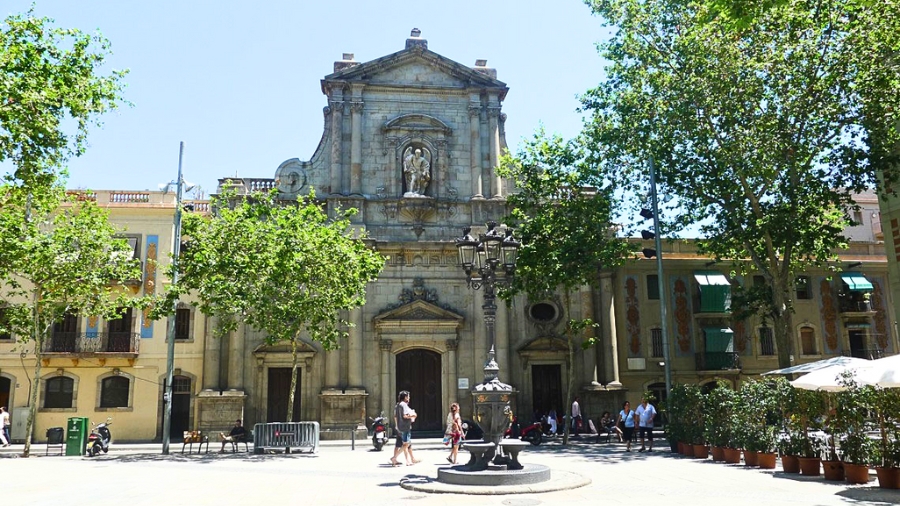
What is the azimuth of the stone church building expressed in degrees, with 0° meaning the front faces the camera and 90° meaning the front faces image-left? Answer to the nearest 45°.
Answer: approximately 0°

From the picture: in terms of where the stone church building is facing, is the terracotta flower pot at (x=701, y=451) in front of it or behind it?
in front

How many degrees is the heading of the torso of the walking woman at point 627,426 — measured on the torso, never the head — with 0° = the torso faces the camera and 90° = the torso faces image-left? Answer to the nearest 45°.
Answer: approximately 0°

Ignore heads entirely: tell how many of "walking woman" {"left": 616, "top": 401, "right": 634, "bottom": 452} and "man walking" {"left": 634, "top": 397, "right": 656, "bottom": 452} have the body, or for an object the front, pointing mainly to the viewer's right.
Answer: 0

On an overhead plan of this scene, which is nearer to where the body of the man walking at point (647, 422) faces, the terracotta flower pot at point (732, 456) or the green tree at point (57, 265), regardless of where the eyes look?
the terracotta flower pot

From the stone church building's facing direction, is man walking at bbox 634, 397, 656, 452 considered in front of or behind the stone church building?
in front

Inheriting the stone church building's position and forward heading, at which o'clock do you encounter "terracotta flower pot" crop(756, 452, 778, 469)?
The terracotta flower pot is roughly at 11 o'clock from the stone church building.

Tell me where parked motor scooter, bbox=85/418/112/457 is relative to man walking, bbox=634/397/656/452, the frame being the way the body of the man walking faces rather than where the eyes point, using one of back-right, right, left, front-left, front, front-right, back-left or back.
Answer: right

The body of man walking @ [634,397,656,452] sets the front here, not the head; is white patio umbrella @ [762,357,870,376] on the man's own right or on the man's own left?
on the man's own left

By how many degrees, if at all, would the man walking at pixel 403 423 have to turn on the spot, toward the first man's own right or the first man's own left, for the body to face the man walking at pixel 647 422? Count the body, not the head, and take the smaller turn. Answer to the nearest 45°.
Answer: approximately 45° to the first man's own left
